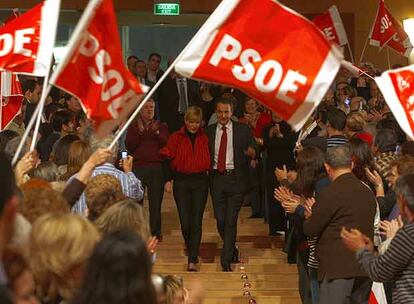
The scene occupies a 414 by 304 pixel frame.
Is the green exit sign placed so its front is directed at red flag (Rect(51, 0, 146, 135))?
yes

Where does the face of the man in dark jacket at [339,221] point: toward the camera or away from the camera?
away from the camera

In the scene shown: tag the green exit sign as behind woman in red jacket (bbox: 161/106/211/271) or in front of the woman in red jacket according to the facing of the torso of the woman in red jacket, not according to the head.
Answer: behind

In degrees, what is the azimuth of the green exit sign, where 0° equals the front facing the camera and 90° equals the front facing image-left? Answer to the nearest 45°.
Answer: approximately 0°

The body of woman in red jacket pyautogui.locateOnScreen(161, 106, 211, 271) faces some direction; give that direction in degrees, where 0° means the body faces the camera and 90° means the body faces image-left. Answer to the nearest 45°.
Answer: approximately 0°
